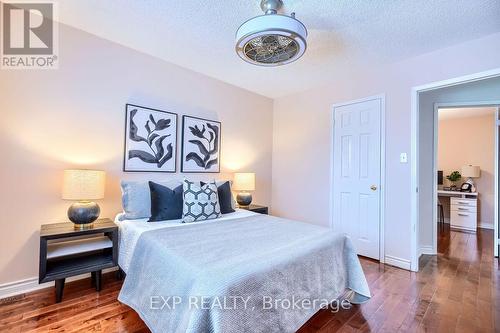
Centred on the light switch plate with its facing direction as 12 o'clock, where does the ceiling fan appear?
The ceiling fan is roughly at 1 o'clock from the light switch plate.

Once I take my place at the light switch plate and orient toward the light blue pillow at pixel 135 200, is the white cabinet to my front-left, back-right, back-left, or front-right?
back-right

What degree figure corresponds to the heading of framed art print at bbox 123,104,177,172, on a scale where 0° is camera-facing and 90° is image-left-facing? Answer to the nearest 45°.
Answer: approximately 315°

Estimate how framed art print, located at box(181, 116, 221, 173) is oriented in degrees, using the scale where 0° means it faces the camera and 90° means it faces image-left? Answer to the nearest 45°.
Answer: approximately 315°

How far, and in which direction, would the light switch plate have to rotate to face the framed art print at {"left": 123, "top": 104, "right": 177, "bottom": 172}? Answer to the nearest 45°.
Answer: approximately 45° to its right

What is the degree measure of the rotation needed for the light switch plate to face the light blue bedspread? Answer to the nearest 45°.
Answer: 0° — it already faces it

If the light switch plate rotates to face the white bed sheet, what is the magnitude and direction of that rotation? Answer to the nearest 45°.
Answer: approximately 45° to its right
